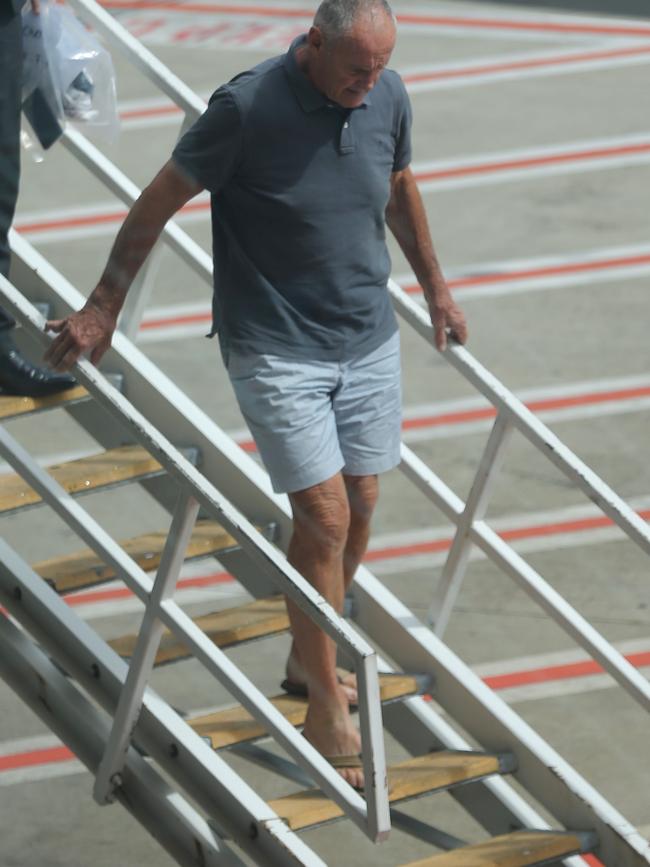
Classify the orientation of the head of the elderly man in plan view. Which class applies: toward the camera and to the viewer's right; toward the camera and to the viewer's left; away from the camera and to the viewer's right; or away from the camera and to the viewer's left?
toward the camera and to the viewer's right

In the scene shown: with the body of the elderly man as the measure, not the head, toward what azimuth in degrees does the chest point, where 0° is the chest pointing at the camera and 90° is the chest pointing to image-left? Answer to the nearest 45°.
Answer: approximately 315°

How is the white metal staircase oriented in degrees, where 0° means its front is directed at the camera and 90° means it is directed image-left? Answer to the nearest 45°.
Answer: approximately 315°
